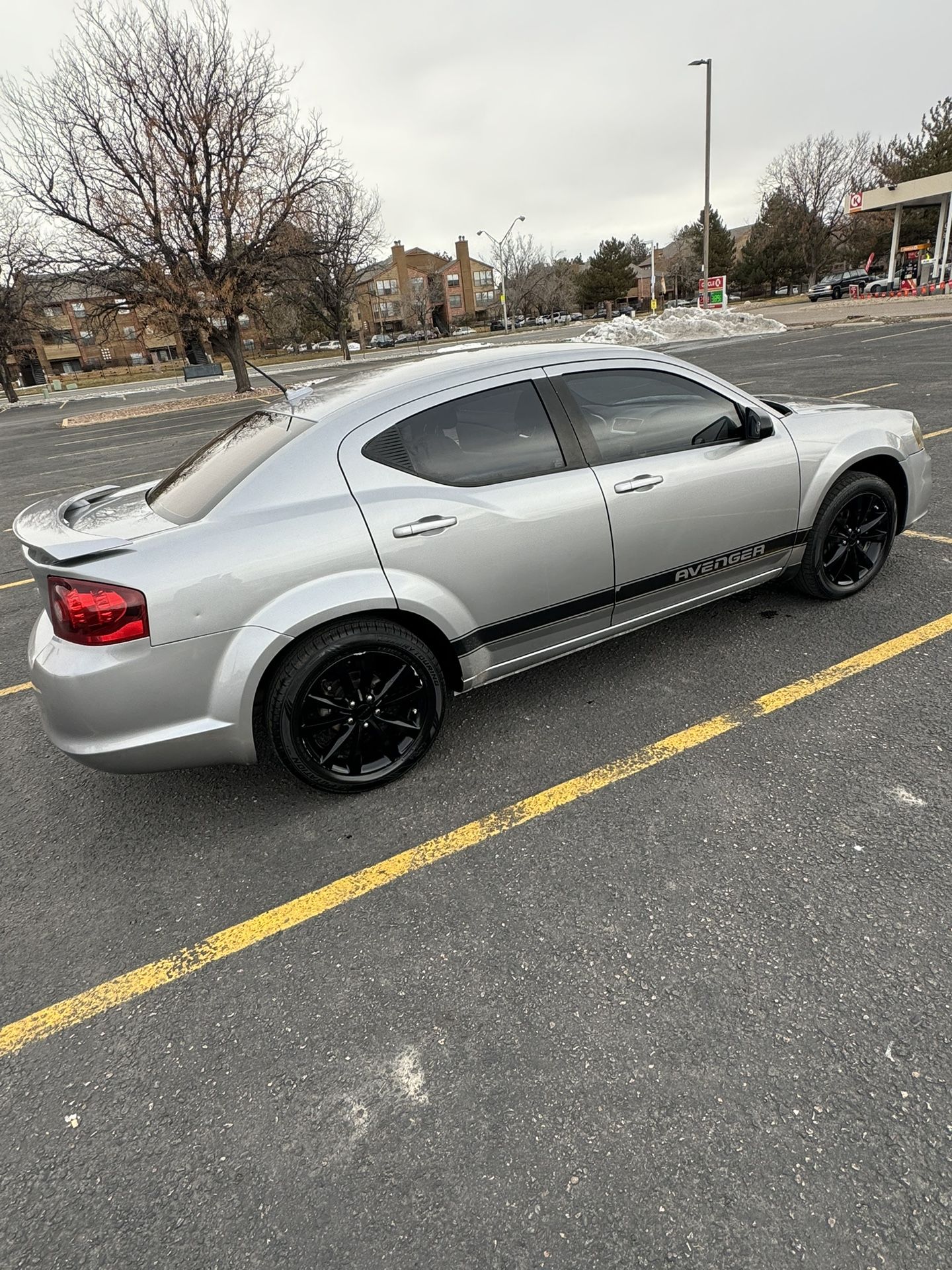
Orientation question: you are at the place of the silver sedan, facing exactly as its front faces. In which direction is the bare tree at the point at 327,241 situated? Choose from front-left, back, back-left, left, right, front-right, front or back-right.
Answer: front-left

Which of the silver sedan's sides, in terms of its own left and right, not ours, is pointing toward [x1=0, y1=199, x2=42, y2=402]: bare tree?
left

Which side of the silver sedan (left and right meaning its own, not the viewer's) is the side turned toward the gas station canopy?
front

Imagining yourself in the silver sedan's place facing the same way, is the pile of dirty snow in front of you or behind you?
in front

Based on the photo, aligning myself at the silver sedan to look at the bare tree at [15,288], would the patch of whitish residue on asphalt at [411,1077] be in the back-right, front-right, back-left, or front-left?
back-left

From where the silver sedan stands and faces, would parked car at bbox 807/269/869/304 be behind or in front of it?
in front

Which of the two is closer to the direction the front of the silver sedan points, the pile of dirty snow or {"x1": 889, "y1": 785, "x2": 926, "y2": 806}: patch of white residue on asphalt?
the pile of dirty snow

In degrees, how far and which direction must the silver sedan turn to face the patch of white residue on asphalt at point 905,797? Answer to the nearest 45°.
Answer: approximately 90° to its right

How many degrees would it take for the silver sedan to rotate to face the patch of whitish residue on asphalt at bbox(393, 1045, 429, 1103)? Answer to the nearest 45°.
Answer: approximately 135° to its right

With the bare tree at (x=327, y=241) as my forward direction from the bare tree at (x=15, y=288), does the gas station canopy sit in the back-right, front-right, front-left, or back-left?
front-right

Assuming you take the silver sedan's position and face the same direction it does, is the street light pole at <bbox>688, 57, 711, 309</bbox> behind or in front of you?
in front

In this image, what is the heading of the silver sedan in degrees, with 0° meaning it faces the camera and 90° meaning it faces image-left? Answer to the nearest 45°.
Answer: approximately 225°

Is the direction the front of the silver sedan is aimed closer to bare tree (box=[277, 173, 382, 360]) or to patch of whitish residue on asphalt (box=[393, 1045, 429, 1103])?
the bare tree

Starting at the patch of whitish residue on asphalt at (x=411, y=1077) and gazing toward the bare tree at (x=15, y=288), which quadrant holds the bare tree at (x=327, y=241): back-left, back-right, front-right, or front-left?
front-right
